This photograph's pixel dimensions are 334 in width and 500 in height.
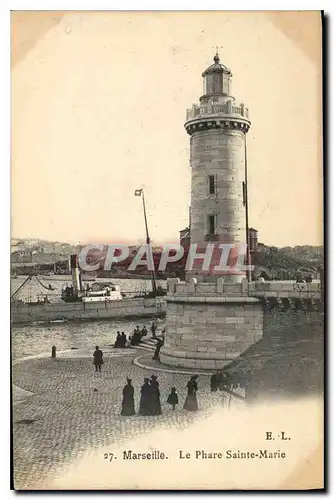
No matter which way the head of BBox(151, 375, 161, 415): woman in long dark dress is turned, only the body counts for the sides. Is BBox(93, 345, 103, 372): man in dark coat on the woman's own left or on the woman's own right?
on the woman's own left

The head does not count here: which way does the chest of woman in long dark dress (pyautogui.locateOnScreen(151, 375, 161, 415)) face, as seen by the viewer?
away from the camera

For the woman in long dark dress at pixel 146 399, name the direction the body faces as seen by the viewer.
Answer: away from the camera
